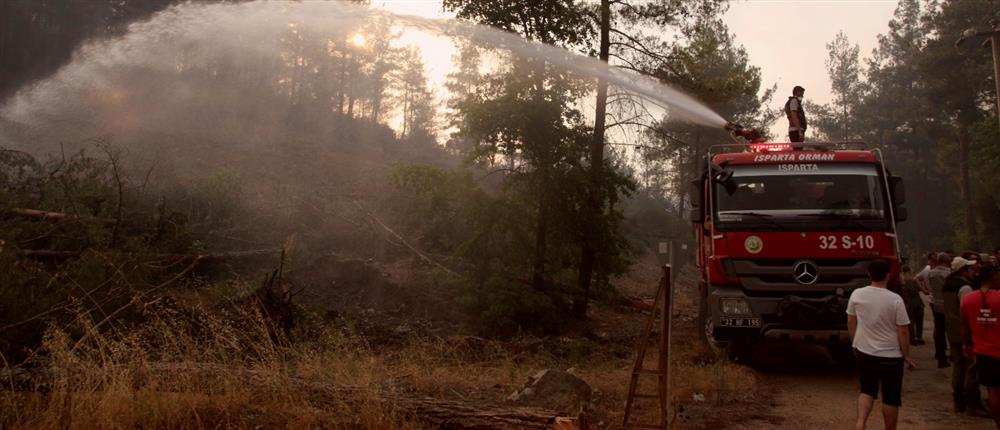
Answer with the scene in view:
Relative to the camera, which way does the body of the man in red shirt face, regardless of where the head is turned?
away from the camera

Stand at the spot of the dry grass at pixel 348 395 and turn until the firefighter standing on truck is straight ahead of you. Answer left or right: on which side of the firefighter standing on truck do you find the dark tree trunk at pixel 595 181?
left

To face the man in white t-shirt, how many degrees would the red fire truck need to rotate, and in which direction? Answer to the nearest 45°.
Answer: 0° — it already faces them

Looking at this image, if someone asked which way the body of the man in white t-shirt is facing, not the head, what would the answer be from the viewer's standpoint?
away from the camera
